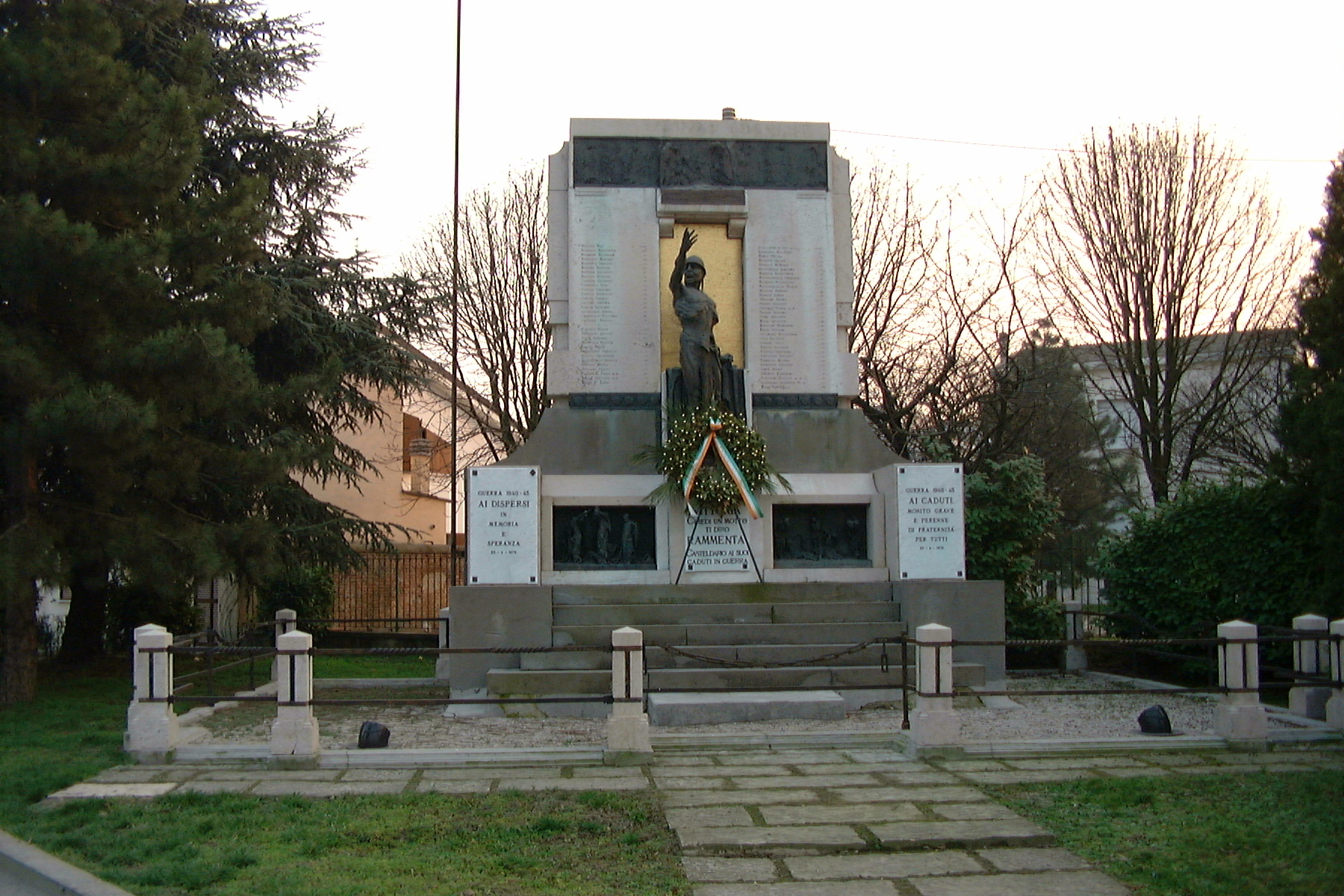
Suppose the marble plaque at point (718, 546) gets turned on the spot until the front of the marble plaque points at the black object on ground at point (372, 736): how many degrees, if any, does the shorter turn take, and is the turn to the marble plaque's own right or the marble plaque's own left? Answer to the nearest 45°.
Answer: approximately 45° to the marble plaque's own right

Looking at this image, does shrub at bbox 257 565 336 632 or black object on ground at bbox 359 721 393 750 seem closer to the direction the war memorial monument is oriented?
the black object on ground

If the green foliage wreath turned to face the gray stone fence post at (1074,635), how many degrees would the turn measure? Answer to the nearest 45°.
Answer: approximately 135° to its left

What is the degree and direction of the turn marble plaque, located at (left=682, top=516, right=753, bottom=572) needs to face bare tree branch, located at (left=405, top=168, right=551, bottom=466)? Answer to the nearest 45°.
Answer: approximately 180°

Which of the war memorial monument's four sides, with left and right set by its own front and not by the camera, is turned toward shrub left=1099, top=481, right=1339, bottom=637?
left

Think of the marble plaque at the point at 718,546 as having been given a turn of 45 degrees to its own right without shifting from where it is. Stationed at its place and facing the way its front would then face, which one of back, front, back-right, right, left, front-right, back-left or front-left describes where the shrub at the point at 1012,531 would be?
back

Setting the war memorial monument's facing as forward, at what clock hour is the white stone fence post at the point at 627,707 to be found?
The white stone fence post is roughly at 12 o'clock from the war memorial monument.
